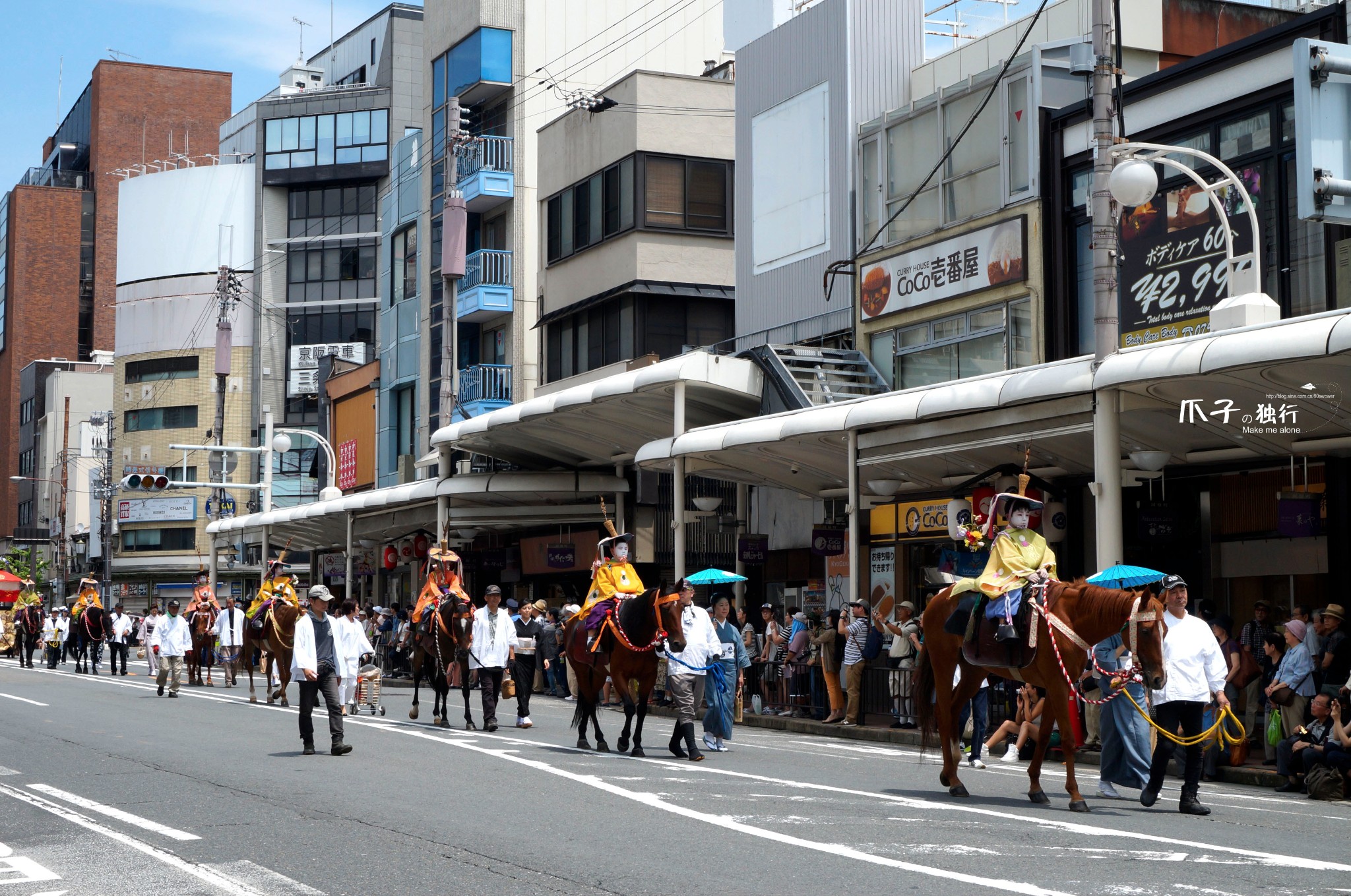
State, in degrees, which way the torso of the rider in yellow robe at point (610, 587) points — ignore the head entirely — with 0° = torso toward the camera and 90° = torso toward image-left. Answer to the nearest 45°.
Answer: approximately 315°

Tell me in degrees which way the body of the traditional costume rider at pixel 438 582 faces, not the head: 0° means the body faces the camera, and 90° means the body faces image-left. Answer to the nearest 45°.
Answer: approximately 315°

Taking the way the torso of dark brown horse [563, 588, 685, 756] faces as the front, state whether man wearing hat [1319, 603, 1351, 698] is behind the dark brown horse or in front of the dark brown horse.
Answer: in front

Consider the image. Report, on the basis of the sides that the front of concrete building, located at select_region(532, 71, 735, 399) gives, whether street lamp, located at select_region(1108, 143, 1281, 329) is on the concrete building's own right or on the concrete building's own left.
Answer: on the concrete building's own left

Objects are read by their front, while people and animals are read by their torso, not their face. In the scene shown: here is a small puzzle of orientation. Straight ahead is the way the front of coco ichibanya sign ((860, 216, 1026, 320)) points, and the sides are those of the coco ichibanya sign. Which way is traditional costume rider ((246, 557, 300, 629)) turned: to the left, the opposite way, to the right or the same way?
to the left

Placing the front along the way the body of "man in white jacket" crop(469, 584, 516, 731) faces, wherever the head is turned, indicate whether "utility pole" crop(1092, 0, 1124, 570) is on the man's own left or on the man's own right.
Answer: on the man's own left

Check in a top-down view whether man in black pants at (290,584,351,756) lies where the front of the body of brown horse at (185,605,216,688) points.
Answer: yes

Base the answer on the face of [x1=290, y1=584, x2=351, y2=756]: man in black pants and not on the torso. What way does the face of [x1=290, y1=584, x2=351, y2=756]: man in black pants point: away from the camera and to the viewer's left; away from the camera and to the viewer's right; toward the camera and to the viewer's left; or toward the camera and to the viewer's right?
toward the camera and to the viewer's right

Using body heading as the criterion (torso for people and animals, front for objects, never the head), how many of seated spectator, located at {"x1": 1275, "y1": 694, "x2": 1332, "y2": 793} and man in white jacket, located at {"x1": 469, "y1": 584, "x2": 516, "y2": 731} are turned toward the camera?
1

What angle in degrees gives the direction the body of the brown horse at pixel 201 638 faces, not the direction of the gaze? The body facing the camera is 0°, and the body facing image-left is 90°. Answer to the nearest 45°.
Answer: approximately 0°

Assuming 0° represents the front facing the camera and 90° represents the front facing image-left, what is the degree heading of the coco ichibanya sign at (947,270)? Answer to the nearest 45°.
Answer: approximately 45°

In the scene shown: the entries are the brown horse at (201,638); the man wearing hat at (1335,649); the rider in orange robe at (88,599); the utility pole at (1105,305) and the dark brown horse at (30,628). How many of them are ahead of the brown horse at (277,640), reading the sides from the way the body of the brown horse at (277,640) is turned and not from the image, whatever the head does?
2

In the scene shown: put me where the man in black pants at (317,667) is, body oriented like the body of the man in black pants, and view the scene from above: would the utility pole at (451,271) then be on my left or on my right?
on my left

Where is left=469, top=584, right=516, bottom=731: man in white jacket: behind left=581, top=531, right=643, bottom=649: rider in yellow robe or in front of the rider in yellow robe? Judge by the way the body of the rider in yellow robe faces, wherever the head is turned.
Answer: behind

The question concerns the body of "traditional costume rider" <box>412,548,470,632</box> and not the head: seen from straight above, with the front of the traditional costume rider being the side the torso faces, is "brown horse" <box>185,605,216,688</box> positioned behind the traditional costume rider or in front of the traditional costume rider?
behind
